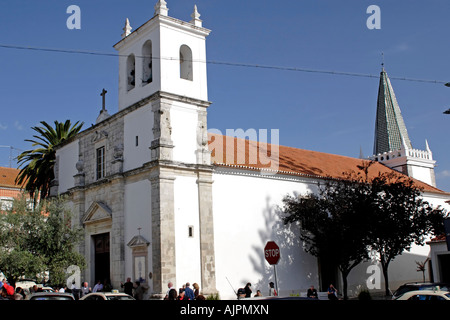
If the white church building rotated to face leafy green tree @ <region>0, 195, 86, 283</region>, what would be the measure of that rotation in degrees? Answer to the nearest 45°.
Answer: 0° — it already faces it

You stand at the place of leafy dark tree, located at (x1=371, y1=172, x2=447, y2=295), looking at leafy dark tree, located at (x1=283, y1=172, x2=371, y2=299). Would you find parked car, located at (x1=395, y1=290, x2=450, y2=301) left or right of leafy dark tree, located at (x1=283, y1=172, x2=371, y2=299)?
left

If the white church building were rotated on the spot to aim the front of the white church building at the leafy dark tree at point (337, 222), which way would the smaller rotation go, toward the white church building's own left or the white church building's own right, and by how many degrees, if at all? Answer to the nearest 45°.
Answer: approximately 135° to the white church building's own left

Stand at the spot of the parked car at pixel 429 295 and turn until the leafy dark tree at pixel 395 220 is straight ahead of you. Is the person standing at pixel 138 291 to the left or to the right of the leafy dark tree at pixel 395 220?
left

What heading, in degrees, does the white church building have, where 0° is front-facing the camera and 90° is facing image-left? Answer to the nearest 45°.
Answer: approximately 45°

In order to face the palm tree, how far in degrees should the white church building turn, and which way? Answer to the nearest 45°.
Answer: approximately 90° to its right

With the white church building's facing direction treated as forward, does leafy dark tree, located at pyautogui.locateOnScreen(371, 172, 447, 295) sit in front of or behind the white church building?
behind

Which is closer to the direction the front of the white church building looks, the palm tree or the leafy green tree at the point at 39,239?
the leafy green tree

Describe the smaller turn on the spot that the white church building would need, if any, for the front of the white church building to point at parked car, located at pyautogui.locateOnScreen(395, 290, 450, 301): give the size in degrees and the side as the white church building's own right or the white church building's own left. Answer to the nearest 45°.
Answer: approximately 90° to the white church building's own left

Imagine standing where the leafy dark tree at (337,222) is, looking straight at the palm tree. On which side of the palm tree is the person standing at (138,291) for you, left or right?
left
